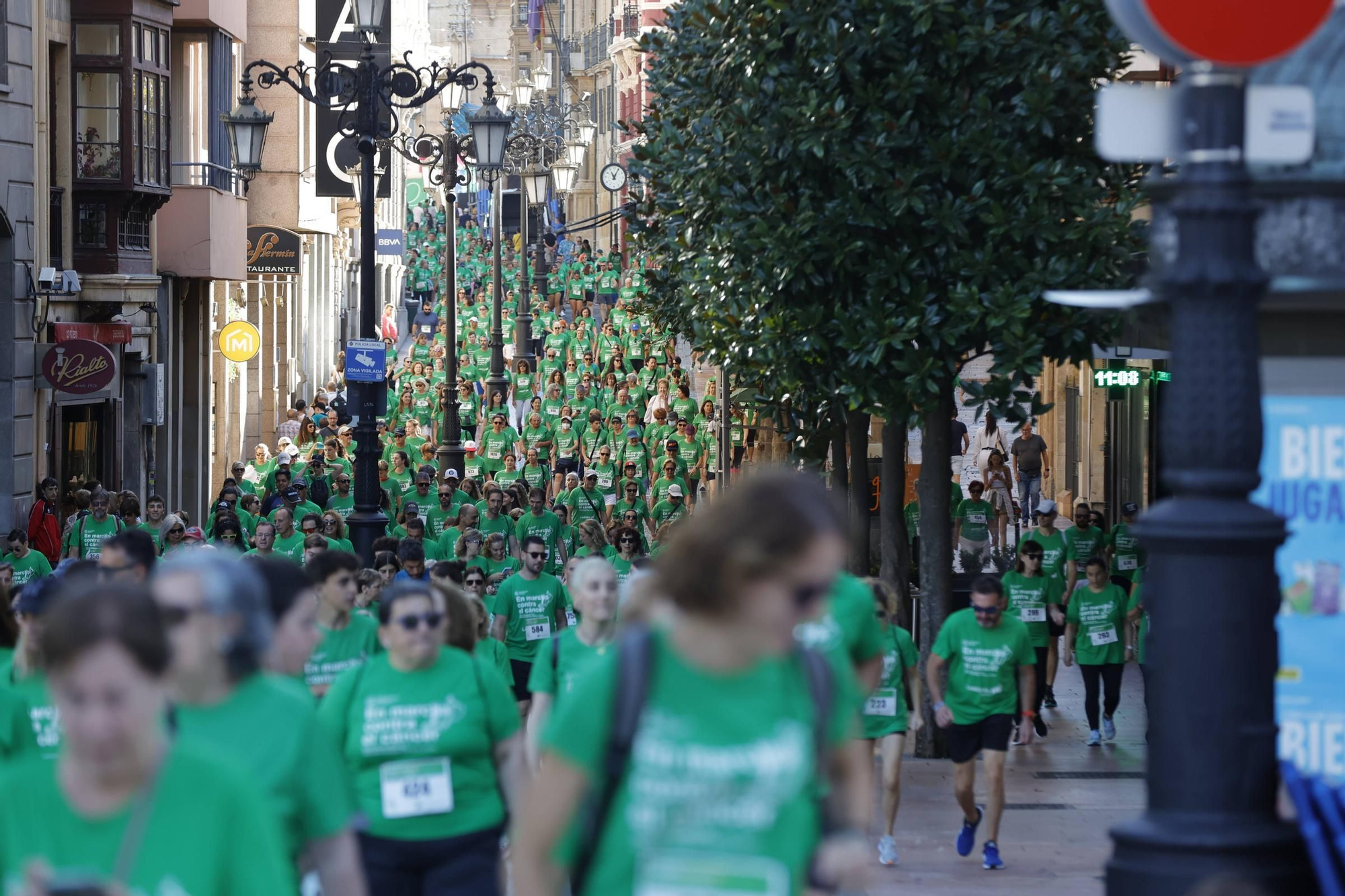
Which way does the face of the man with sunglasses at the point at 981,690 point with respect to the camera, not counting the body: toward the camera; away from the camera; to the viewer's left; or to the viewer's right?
toward the camera

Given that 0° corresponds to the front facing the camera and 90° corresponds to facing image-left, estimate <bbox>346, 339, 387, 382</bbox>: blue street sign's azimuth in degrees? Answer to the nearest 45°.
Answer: approximately 0°

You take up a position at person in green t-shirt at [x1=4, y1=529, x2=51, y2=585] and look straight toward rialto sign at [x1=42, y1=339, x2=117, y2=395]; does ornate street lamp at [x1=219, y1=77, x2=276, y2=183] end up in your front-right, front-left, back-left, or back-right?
front-right

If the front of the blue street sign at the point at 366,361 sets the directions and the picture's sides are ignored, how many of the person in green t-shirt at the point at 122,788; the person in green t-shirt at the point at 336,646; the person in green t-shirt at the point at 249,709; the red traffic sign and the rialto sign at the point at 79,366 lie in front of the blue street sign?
4

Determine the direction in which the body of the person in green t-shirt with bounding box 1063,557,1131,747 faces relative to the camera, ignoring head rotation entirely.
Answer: toward the camera

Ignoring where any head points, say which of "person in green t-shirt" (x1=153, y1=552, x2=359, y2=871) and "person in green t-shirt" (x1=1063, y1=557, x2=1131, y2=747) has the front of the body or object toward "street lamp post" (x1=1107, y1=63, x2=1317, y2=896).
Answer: "person in green t-shirt" (x1=1063, y1=557, x2=1131, y2=747)

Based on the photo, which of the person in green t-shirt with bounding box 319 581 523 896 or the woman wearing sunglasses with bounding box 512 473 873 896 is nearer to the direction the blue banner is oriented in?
the woman wearing sunglasses

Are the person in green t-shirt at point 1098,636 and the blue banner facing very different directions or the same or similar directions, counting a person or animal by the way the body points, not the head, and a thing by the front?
same or similar directions

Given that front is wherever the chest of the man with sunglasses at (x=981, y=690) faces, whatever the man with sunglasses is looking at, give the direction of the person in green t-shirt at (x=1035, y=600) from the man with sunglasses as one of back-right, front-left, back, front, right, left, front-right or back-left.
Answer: back

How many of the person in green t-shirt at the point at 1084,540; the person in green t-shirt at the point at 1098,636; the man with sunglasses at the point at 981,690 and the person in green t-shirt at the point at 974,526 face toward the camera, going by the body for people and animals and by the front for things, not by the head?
4

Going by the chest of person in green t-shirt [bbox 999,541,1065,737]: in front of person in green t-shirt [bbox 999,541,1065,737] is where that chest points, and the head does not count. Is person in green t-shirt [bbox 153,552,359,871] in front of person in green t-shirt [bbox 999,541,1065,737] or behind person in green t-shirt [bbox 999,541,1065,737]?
in front

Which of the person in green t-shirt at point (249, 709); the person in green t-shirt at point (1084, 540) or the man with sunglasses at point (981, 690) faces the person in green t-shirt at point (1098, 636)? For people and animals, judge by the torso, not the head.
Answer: the person in green t-shirt at point (1084, 540)

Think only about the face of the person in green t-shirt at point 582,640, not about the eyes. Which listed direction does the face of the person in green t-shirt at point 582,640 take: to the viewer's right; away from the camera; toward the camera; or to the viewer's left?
toward the camera

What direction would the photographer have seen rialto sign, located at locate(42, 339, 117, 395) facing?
facing the viewer

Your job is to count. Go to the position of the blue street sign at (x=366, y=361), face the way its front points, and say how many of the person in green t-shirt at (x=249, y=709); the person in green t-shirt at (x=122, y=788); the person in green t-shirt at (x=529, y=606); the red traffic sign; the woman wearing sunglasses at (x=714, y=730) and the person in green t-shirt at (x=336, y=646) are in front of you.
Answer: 6

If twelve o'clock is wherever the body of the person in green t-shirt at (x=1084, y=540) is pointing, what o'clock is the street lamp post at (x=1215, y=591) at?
The street lamp post is roughly at 12 o'clock from the person in green t-shirt.

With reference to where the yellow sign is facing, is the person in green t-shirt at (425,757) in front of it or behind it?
in front

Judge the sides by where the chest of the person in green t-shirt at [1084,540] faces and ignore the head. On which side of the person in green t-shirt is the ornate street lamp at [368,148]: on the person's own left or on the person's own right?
on the person's own right

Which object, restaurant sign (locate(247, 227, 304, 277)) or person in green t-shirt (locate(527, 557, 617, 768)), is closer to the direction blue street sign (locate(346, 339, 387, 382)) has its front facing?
the person in green t-shirt
